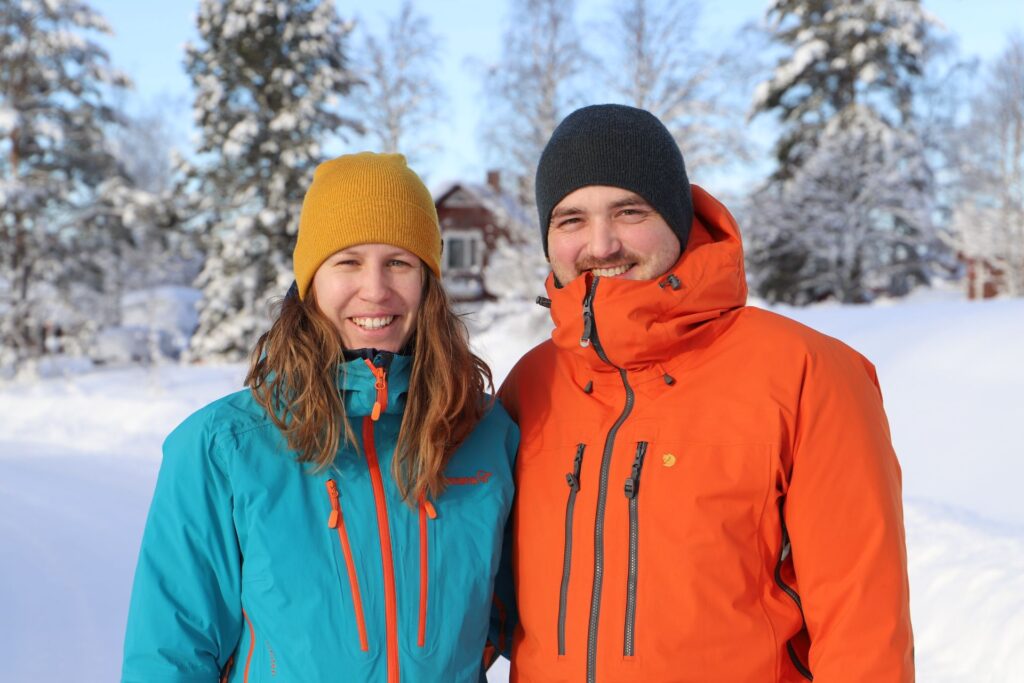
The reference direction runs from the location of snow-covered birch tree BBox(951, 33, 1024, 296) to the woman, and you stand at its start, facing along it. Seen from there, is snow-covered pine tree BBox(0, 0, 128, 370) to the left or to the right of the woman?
right

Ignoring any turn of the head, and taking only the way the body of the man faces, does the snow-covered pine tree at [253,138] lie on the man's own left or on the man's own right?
on the man's own right

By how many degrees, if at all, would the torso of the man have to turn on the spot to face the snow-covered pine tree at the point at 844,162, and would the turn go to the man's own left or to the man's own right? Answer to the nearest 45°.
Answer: approximately 135° to the man's own right

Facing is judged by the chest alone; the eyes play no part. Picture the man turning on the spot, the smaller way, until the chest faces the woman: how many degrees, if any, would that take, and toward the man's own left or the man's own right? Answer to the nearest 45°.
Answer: approximately 45° to the man's own right

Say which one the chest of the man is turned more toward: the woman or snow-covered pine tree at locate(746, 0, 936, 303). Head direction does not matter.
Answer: the woman

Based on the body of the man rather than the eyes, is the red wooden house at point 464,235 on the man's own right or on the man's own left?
on the man's own right

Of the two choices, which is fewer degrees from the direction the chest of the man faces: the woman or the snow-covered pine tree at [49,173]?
the woman

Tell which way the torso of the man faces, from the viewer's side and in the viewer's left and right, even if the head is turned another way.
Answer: facing the viewer and to the left of the viewer
